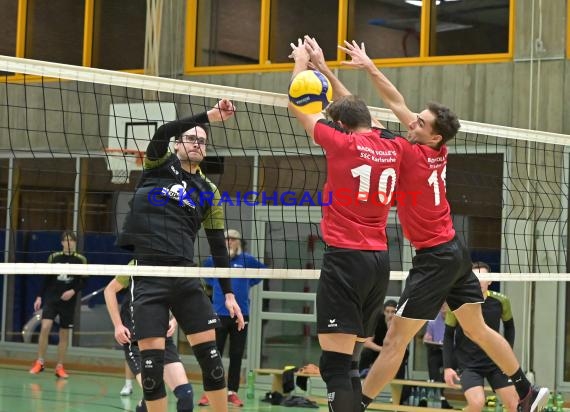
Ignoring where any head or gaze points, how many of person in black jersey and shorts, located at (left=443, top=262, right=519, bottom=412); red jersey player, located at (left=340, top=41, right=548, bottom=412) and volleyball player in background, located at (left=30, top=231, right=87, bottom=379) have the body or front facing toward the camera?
2

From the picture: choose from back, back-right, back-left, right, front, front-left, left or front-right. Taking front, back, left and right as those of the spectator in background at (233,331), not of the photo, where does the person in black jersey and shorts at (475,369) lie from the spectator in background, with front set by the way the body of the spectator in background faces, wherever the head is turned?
front-left

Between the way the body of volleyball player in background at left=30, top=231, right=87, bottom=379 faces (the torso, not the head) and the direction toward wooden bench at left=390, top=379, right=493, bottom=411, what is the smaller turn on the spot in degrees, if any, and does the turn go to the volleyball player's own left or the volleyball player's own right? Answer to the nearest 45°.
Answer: approximately 45° to the volleyball player's own left

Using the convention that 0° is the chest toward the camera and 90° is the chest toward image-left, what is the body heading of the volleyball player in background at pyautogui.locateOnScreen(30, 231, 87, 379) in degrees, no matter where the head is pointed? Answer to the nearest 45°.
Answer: approximately 0°

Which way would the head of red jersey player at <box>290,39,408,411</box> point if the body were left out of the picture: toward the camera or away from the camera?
away from the camera

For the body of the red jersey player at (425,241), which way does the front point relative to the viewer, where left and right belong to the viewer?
facing away from the viewer and to the left of the viewer

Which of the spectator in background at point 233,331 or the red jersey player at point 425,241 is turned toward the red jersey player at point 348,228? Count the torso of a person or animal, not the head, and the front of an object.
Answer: the spectator in background
